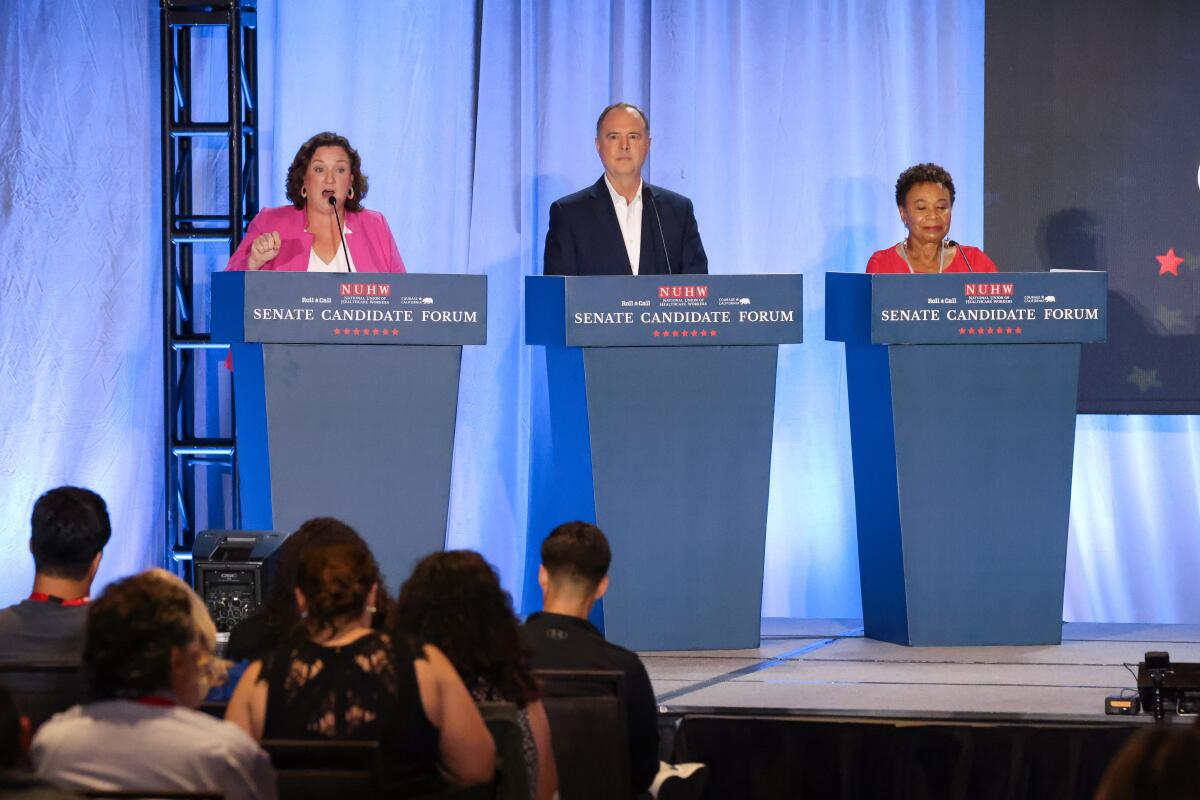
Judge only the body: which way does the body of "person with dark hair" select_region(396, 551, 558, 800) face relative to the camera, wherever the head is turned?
away from the camera

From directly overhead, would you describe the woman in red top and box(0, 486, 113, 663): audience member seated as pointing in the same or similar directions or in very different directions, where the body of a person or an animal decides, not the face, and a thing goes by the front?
very different directions

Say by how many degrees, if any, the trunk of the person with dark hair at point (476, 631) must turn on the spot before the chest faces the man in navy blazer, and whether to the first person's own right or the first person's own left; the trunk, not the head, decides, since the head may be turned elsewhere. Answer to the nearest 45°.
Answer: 0° — they already face them

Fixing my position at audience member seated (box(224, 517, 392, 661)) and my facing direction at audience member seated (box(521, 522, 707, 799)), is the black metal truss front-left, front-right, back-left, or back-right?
back-left

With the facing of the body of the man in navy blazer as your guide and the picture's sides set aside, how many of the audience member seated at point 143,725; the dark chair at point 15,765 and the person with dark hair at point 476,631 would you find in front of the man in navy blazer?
3

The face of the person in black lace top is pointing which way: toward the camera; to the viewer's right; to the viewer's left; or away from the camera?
away from the camera

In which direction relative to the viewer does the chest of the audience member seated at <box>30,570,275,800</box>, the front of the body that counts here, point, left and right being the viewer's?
facing away from the viewer and to the right of the viewer

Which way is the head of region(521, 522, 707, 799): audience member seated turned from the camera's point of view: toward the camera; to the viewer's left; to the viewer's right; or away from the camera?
away from the camera

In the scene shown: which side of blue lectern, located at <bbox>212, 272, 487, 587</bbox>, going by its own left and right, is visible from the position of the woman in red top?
left

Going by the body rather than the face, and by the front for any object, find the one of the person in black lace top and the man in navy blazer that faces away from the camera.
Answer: the person in black lace top

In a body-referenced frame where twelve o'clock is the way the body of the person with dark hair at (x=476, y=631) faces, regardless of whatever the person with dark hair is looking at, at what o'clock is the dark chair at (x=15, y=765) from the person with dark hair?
The dark chair is roughly at 7 o'clock from the person with dark hair.

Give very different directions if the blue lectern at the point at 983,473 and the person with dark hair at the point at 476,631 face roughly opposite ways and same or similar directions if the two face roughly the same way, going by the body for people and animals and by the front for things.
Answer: very different directions

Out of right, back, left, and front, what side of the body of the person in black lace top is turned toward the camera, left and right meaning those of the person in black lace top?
back

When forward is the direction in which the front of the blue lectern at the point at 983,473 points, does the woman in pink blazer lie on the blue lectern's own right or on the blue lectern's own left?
on the blue lectern's own right

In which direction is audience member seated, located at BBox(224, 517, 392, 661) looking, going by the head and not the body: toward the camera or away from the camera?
away from the camera
